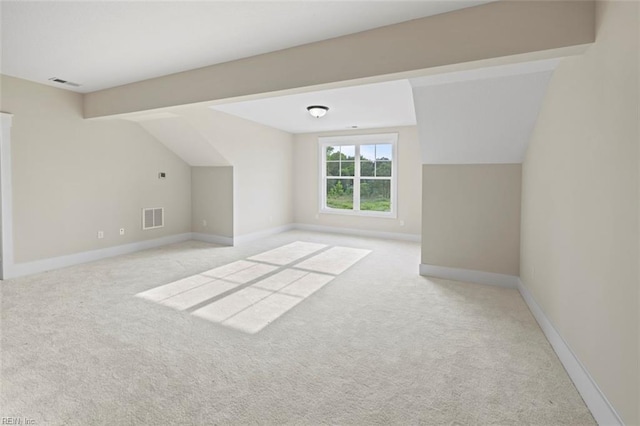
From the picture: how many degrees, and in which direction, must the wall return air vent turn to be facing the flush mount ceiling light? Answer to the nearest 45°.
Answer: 0° — it already faces it

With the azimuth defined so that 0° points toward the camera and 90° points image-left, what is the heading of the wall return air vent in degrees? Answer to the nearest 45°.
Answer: approximately 315°

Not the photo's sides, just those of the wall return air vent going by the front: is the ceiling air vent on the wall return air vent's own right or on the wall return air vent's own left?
on the wall return air vent's own right

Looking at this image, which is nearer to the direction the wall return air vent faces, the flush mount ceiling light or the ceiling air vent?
the flush mount ceiling light
